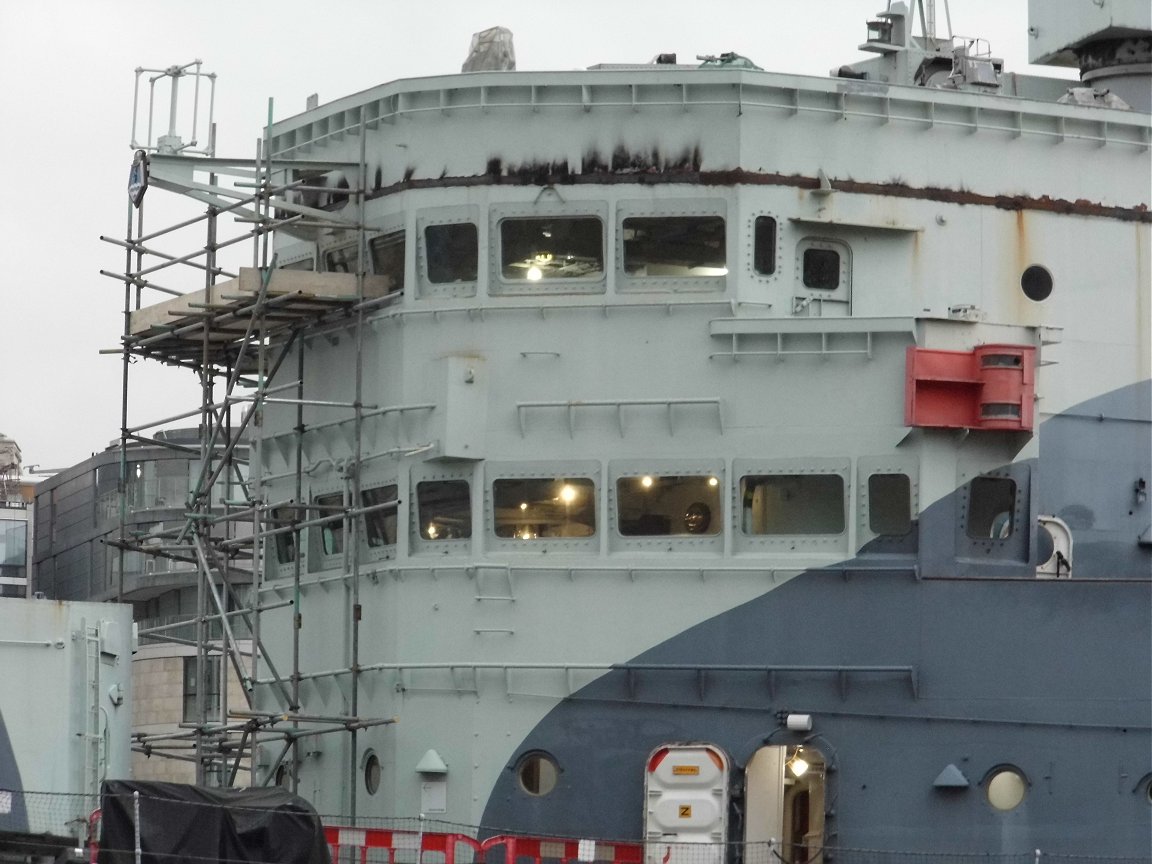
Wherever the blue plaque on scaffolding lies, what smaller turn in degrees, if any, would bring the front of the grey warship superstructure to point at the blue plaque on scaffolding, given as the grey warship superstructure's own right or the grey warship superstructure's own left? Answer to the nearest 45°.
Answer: approximately 45° to the grey warship superstructure's own right

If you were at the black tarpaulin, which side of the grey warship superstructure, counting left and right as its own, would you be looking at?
front

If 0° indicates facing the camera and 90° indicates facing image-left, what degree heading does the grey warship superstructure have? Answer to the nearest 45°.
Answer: approximately 45°
